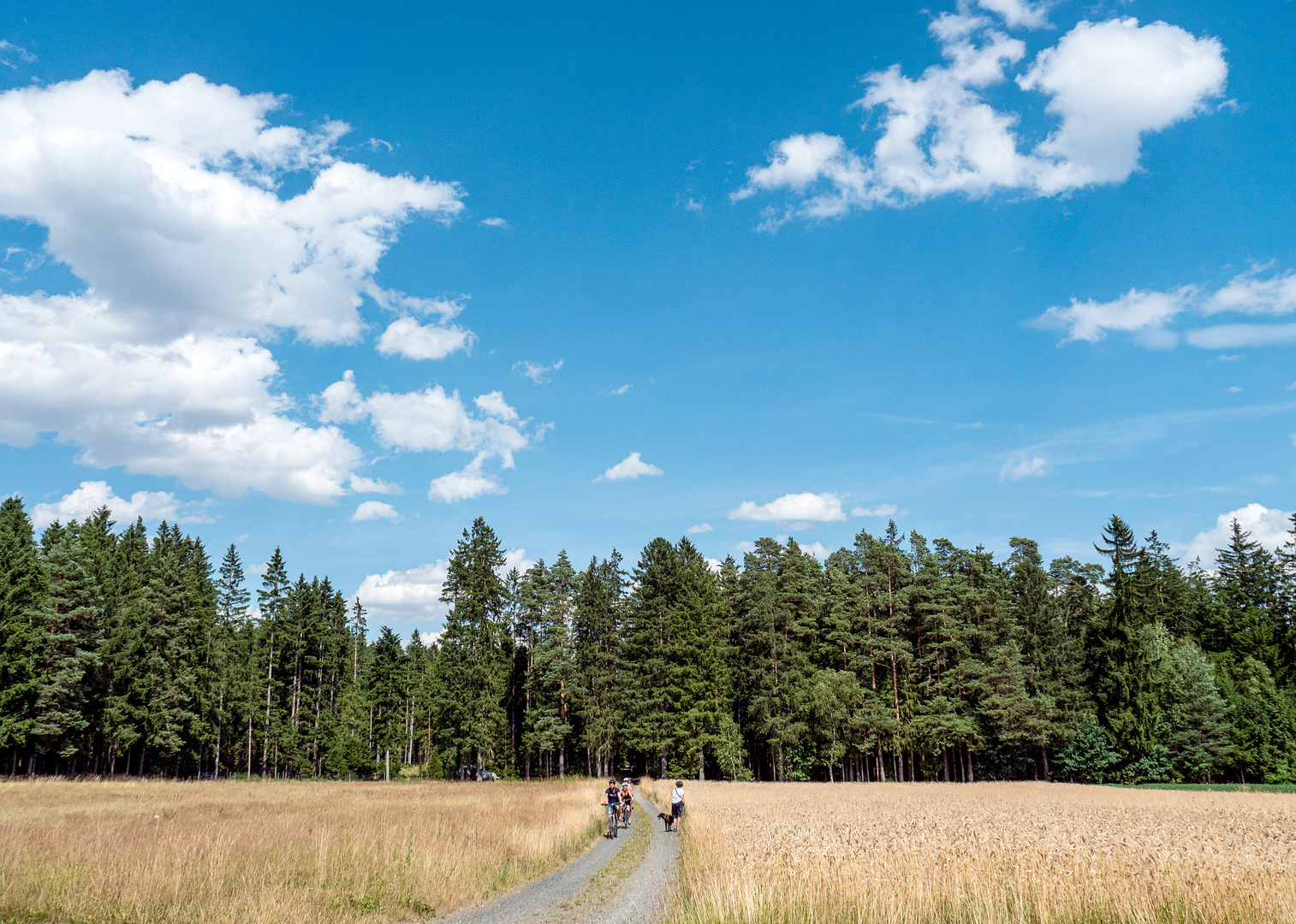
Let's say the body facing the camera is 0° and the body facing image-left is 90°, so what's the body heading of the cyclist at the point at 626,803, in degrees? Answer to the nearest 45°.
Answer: approximately 0°

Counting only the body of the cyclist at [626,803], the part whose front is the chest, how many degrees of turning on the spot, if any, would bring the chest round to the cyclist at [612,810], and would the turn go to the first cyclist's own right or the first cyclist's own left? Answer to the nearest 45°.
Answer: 0° — they already face them

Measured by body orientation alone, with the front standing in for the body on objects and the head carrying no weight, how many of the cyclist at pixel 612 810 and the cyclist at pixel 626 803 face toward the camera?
2

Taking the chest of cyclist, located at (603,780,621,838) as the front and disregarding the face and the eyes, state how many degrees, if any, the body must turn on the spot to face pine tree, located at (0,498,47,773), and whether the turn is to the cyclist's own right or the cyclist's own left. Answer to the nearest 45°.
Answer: approximately 135° to the cyclist's own right

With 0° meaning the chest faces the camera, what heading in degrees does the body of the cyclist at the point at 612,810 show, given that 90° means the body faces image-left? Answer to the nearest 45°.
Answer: approximately 0°

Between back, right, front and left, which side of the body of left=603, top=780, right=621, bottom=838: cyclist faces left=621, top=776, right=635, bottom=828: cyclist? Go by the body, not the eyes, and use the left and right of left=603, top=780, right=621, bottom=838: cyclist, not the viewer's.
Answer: back

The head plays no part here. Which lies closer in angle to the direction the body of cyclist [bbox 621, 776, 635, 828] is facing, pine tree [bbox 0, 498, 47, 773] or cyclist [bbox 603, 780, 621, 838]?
the cyclist
